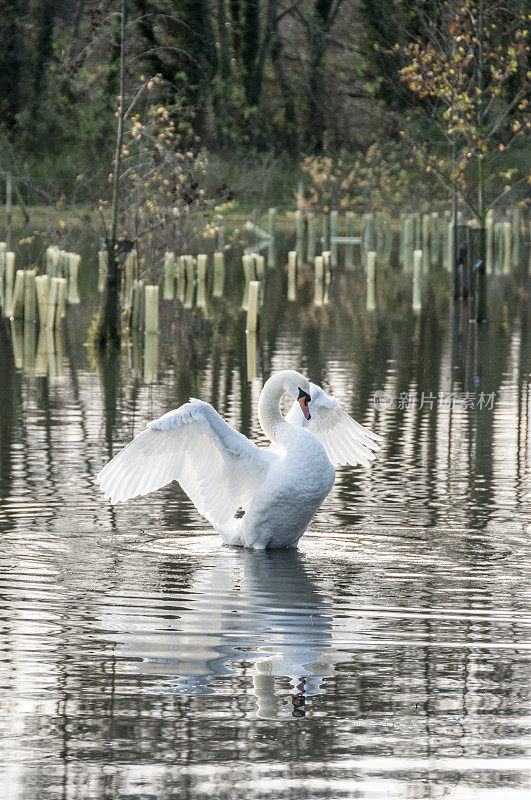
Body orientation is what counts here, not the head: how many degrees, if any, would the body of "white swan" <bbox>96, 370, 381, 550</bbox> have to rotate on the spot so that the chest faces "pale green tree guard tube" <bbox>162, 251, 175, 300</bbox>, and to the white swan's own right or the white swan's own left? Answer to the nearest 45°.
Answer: approximately 135° to the white swan's own left

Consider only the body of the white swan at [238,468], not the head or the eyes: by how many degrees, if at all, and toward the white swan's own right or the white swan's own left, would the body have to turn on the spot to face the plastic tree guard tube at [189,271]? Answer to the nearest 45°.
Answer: approximately 135° to the white swan's own left

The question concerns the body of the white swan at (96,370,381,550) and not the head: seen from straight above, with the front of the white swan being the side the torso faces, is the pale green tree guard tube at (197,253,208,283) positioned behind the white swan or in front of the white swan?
behind

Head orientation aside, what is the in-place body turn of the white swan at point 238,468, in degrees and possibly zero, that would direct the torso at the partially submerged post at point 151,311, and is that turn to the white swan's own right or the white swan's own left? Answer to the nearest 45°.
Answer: approximately 135° to the white swan's own left

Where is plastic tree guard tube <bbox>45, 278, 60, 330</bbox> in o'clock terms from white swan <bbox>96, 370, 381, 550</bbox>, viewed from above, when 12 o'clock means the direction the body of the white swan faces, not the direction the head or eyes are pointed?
The plastic tree guard tube is roughly at 7 o'clock from the white swan.

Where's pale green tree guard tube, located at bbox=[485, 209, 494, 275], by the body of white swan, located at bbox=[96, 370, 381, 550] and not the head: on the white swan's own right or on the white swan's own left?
on the white swan's own left

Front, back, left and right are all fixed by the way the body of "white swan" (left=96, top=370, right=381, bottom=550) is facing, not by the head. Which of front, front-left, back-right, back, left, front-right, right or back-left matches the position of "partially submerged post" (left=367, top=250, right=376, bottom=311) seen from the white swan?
back-left

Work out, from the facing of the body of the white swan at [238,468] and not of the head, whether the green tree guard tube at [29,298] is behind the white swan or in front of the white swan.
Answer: behind

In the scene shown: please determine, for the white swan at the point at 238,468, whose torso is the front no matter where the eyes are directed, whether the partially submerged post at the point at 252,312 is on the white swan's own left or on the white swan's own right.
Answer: on the white swan's own left

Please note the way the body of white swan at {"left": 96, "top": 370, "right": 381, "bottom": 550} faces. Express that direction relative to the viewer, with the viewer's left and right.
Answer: facing the viewer and to the right of the viewer

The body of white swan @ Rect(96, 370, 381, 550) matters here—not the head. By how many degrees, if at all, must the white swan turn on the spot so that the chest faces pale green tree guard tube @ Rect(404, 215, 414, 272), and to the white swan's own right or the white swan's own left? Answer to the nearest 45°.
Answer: approximately 135° to the white swan's own left

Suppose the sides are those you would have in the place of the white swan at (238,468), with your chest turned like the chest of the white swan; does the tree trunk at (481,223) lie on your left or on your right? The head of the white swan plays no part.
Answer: on your left

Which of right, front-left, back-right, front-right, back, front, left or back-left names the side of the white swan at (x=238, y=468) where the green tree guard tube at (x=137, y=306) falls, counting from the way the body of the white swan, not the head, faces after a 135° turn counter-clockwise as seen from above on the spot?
front
